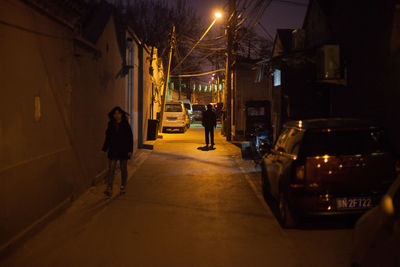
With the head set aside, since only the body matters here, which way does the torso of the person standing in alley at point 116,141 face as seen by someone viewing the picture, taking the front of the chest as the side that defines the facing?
toward the camera

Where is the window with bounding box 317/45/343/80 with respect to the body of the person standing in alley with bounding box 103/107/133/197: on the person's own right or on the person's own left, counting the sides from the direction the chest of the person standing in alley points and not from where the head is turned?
on the person's own left

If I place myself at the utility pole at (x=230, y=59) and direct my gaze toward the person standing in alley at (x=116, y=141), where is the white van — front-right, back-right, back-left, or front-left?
back-right

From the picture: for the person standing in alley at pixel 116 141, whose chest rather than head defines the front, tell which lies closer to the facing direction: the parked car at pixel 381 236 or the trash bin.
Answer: the parked car
